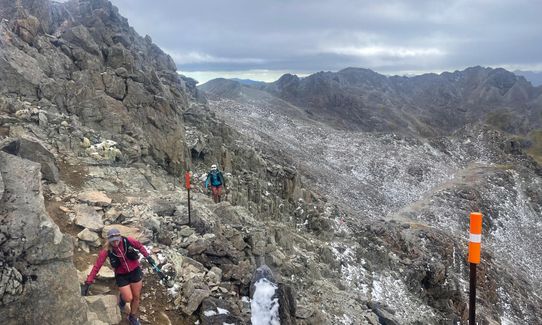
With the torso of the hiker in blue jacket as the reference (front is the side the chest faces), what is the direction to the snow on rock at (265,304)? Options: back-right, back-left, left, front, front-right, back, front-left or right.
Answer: front

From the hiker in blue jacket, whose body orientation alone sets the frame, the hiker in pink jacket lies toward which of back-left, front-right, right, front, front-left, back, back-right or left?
front

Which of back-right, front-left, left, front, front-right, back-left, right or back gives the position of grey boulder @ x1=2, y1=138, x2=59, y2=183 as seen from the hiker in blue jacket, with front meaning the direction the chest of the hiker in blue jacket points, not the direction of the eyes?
front-right

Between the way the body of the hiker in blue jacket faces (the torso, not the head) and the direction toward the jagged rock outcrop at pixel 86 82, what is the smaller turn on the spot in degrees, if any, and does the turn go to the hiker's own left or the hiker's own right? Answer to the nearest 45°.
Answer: approximately 135° to the hiker's own right

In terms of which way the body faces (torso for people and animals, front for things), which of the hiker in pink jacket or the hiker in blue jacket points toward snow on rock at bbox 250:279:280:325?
the hiker in blue jacket

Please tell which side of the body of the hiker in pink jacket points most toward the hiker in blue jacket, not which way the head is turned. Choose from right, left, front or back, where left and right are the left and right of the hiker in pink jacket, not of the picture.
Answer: back

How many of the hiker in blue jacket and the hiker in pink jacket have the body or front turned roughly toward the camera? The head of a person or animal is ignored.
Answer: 2

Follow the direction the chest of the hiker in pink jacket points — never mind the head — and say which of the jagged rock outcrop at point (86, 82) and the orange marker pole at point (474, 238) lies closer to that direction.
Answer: the orange marker pole

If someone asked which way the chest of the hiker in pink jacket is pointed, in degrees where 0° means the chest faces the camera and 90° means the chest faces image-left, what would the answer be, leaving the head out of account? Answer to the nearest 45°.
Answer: approximately 0°

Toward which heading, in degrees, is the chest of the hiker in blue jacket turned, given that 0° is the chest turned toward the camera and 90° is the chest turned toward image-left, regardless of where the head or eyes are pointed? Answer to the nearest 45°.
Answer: approximately 0°

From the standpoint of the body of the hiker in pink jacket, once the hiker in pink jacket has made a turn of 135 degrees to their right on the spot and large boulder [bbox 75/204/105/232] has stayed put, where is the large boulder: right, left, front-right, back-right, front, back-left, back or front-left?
front-right
